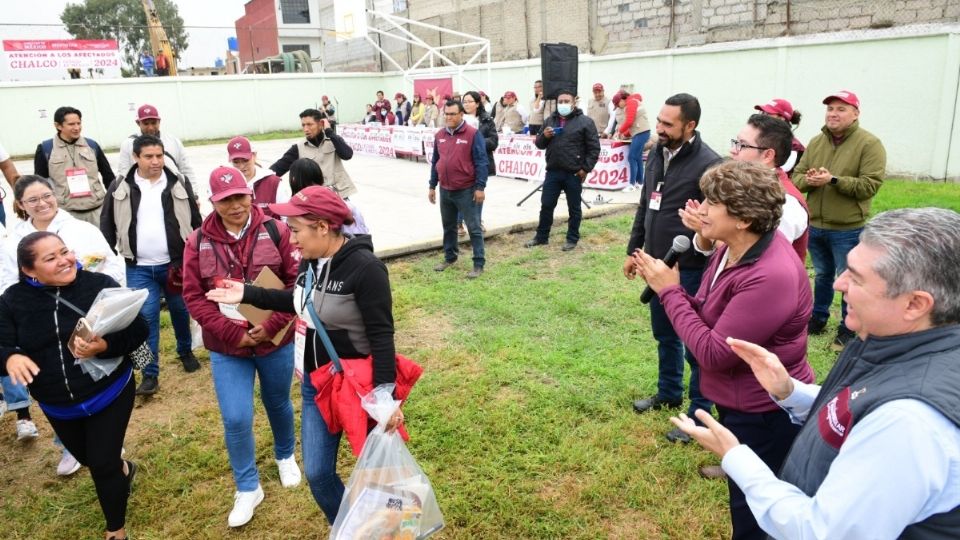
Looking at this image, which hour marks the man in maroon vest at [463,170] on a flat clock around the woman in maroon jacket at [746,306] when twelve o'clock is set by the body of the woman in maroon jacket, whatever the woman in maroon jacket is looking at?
The man in maroon vest is roughly at 2 o'clock from the woman in maroon jacket.

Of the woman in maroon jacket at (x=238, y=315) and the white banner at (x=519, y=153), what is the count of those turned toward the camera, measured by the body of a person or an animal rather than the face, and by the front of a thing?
2

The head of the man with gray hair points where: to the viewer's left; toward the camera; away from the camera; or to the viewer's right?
to the viewer's left

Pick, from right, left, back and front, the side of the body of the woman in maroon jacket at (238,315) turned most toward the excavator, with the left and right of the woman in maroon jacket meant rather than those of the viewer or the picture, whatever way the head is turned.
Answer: back

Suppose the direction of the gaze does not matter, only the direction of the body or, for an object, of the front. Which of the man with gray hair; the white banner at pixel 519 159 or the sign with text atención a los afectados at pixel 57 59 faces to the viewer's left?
the man with gray hair

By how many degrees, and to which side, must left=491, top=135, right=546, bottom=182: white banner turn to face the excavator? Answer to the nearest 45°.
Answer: approximately 135° to its right

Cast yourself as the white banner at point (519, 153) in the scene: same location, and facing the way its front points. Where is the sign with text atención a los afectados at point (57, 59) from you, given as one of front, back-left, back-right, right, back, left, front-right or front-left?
back-right

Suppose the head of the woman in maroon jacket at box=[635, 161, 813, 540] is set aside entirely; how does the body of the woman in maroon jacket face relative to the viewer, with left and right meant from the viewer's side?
facing to the left of the viewer

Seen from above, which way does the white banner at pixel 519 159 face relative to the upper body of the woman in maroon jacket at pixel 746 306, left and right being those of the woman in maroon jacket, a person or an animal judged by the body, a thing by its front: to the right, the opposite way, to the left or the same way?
to the left

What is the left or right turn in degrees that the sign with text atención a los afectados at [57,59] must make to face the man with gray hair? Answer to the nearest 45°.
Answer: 0° — it already faces them

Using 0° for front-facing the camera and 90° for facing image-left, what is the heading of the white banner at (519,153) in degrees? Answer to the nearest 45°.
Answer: approximately 0°
